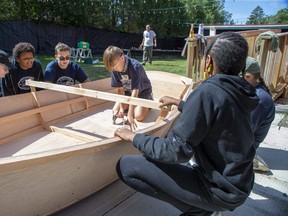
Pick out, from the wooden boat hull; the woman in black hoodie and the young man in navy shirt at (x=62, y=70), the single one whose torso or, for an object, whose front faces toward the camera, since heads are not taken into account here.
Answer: the young man in navy shirt

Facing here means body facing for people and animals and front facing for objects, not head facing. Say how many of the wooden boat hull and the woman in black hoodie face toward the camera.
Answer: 0

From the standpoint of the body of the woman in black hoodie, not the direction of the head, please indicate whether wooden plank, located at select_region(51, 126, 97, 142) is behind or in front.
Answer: in front

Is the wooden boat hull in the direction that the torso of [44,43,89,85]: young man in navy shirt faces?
yes

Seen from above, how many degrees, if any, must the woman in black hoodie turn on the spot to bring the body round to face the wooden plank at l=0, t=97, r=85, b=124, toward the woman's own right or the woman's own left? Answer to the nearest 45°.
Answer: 0° — they already face it

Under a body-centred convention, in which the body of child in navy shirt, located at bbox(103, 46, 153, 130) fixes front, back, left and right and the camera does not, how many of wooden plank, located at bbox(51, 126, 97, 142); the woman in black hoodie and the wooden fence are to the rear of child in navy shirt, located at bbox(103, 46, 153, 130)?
1

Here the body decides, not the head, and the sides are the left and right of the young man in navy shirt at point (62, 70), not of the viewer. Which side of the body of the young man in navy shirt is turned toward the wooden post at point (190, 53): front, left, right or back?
left

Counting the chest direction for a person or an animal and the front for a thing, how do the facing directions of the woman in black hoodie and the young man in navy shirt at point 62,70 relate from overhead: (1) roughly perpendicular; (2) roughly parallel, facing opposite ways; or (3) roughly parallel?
roughly parallel, facing opposite ways

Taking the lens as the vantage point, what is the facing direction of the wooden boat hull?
facing away from the viewer and to the right of the viewer

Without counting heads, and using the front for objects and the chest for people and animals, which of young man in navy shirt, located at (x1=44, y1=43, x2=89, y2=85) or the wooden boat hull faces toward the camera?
the young man in navy shirt

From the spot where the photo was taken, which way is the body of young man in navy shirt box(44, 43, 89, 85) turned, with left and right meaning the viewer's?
facing the viewer

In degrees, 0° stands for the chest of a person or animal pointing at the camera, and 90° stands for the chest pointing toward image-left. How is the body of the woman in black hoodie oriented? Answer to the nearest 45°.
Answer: approximately 135°

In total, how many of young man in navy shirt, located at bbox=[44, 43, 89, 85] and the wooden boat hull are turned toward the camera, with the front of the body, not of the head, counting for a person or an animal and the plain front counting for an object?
1

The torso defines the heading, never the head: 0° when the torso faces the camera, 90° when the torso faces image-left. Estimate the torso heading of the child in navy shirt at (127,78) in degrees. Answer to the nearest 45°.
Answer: approximately 45°

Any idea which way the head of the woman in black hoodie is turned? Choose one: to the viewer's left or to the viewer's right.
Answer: to the viewer's left

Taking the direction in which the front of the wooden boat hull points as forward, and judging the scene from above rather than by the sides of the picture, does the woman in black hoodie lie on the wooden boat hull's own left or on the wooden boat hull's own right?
on the wooden boat hull's own right
